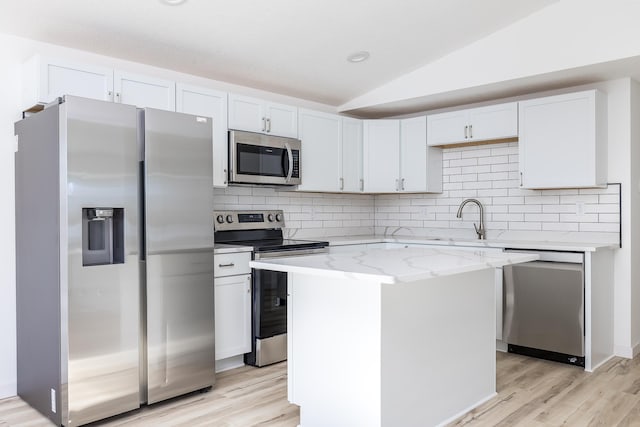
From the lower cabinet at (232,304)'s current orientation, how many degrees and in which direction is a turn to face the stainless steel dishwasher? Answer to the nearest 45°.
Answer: approximately 45° to its left

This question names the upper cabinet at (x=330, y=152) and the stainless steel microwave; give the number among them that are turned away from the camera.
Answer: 0

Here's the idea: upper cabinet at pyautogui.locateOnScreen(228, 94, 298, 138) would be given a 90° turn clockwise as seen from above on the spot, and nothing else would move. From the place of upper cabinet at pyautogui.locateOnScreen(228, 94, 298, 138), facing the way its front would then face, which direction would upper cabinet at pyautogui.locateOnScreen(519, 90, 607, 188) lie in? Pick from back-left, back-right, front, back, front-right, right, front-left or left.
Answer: back-left

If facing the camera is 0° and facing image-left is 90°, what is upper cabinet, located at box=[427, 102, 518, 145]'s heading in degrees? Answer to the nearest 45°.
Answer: approximately 45°

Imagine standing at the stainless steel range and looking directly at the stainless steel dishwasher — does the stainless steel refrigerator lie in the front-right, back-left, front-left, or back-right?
back-right

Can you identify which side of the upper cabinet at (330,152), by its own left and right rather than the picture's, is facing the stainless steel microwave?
right

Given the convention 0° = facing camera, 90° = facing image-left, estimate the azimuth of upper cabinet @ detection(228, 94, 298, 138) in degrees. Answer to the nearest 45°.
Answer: approximately 315°

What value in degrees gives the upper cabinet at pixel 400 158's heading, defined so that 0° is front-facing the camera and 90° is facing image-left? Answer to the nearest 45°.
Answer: approximately 45°

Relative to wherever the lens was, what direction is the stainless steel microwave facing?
facing the viewer and to the right of the viewer

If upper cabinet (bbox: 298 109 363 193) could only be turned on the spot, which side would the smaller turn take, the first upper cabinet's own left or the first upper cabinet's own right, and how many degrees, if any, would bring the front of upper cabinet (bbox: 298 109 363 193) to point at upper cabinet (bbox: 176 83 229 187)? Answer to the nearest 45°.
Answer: approximately 90° to the first upper cabinet's own right

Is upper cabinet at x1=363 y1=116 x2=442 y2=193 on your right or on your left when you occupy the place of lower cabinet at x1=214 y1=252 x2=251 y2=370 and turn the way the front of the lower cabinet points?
on your left
